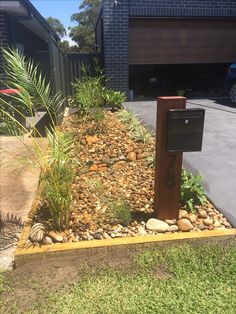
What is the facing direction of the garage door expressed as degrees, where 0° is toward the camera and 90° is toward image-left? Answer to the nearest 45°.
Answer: approximately 0°

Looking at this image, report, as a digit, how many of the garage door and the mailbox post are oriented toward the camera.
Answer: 2

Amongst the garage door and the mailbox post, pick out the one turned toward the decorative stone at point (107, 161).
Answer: the garage door

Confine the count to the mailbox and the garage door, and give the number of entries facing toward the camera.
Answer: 2
